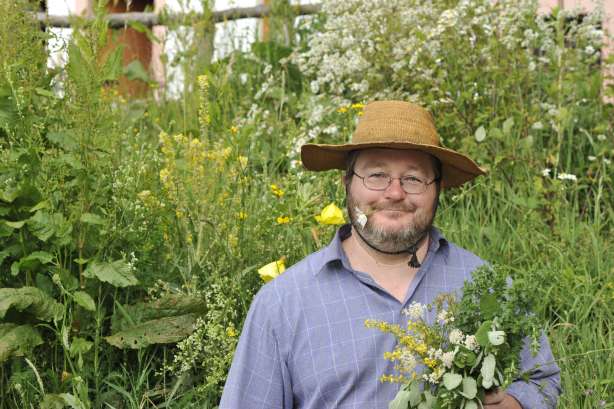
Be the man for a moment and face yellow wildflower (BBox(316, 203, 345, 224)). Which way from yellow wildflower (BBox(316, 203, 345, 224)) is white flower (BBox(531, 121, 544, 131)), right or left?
right

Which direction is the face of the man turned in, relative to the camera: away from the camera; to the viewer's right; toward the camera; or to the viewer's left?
toward the camera

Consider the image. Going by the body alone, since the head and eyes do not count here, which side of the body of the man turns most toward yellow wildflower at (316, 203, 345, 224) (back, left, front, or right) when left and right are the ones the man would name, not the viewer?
back

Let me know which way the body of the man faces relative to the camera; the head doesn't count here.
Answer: toward the camera

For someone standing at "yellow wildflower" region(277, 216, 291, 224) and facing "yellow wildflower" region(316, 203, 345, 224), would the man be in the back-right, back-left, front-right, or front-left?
front-right
